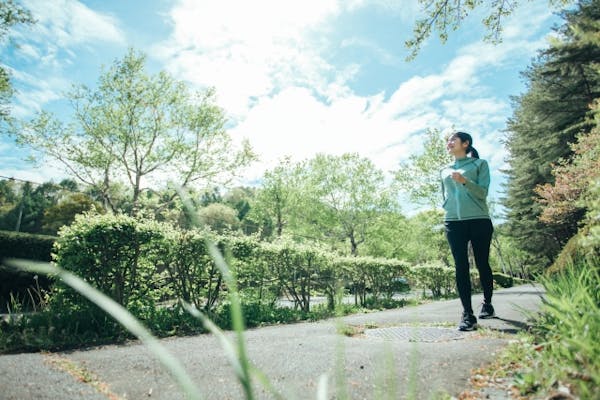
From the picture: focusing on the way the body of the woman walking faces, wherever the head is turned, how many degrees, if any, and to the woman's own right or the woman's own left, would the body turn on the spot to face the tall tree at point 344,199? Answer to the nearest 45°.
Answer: approximately 135° to the woman's own right

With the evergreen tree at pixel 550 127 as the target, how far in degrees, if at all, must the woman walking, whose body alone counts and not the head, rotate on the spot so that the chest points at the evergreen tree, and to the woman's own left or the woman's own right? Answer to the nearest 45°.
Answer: approximately 135° to the woman's own right

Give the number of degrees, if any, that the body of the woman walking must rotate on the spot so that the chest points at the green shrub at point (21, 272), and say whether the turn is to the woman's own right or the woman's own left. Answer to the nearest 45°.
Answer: approximately 45° to the woman's own right

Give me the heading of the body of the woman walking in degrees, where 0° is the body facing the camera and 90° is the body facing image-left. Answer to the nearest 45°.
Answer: approximately 45°

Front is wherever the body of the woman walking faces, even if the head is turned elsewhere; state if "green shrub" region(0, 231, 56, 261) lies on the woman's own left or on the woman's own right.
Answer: on the woman's own right

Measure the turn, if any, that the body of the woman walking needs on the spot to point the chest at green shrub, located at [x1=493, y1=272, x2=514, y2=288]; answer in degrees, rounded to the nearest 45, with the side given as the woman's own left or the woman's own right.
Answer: approximately 135° to the woman's own right

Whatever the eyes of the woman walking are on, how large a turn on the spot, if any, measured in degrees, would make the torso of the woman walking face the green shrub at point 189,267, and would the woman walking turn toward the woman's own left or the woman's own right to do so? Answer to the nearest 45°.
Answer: approximately 45° to the woman's own right

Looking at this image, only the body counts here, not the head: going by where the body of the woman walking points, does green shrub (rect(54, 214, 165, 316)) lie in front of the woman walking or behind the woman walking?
in front

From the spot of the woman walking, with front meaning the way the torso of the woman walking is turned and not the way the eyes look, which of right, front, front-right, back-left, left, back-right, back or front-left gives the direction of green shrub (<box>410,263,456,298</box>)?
back-right
